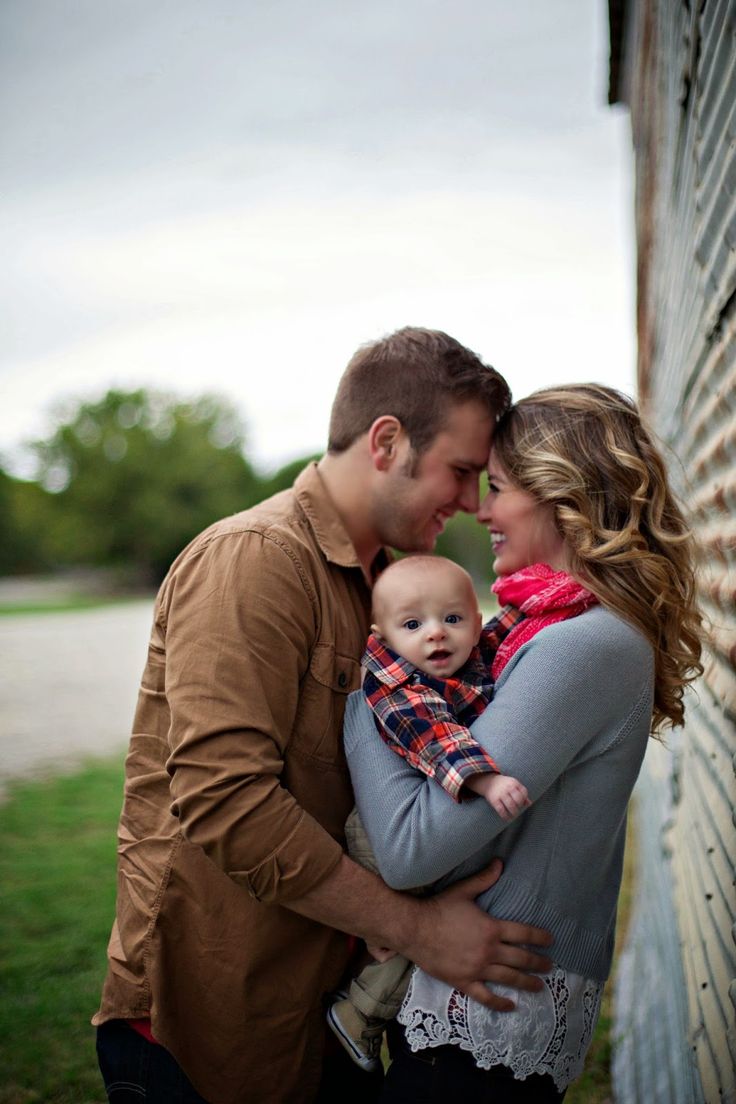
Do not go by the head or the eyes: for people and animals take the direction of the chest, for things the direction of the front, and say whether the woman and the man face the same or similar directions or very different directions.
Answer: very different directions

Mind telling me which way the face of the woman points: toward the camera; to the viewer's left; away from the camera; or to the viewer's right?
to the viewer's left

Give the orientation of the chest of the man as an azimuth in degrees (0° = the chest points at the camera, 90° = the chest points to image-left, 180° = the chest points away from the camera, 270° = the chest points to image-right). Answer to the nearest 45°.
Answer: approximately 270°

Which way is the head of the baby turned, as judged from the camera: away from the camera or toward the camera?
toward the camera

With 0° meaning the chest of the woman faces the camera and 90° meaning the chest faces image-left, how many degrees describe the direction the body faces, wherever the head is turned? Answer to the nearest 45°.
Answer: approximately 90°
